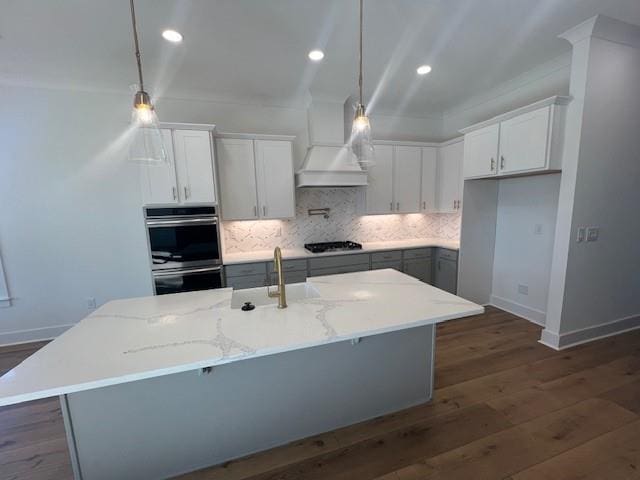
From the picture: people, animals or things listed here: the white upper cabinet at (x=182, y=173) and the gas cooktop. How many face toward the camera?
2

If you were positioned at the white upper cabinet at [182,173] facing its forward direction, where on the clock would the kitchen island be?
The kitchen island is roughly at 12 o'clock from the white upper cabinet.

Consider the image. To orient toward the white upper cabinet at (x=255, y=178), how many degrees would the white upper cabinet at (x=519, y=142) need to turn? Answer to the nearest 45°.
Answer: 0° — it already faces it

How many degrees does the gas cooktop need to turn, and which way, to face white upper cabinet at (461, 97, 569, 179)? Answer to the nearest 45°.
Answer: approximately 90° to its left

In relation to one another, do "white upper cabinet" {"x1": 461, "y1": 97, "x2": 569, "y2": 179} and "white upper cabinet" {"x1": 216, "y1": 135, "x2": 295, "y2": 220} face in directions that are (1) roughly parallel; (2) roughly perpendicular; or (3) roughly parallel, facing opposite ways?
roughly perpendicular

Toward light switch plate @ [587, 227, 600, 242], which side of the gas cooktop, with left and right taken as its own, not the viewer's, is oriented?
left

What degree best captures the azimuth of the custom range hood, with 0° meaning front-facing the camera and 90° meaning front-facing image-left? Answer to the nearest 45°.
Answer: approximately 0°
